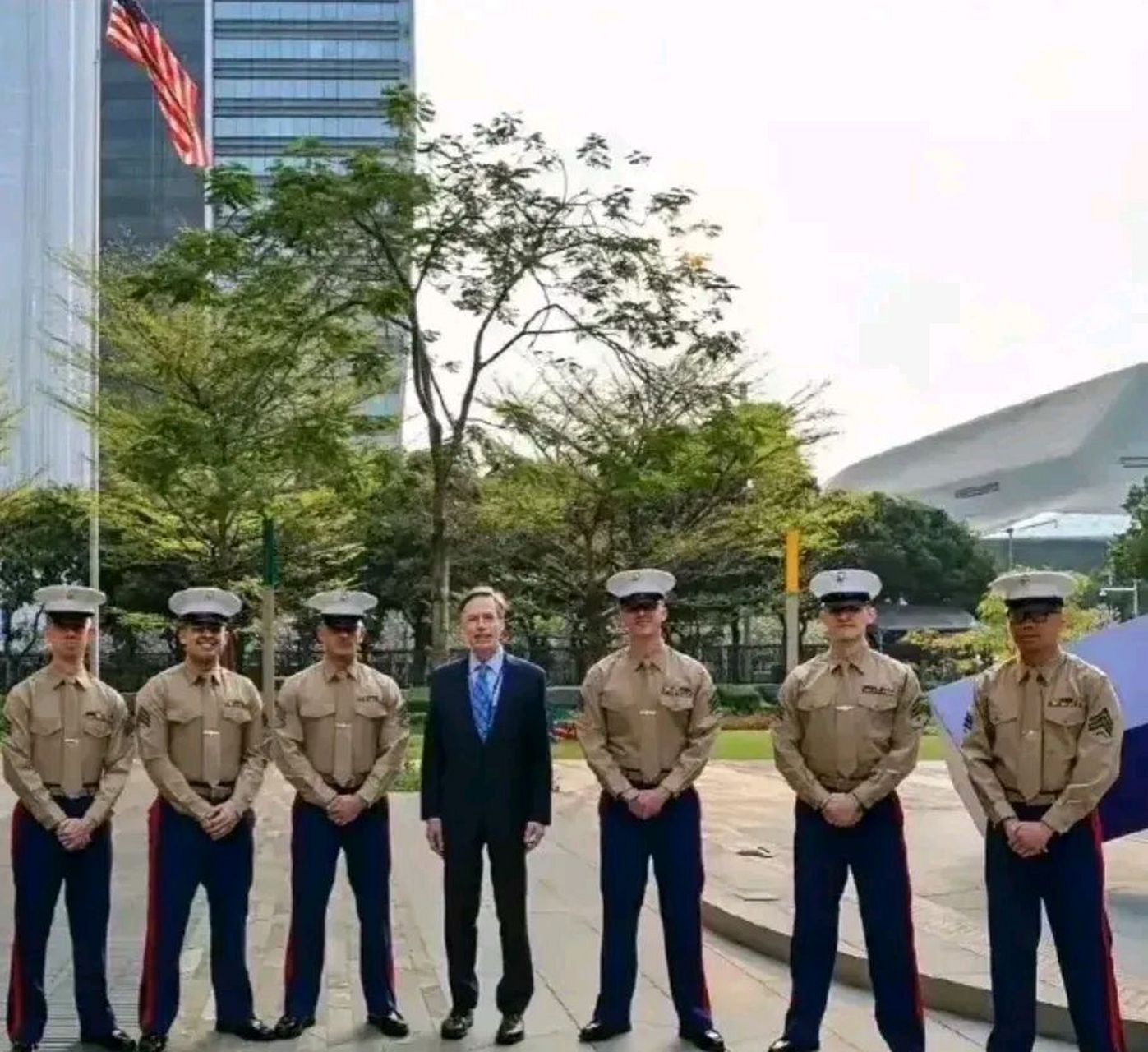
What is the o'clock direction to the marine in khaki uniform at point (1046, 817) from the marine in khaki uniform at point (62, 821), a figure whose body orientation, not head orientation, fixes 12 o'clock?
the marine in khaki uniform at point (1046, 817) is roughly at 10 o'clock from the marine in khaki uniform at point (62, 821).

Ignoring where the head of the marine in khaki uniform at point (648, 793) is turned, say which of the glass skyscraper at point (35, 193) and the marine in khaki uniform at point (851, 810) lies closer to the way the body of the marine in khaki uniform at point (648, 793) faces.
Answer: the marine in khaki uniform

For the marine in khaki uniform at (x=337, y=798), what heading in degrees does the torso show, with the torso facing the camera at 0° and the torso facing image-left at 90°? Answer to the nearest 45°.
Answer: approximately 0°

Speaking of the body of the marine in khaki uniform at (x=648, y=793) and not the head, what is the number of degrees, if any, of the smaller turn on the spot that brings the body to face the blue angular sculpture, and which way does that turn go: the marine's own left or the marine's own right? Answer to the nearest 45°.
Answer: approximately 135° to the marine's own left

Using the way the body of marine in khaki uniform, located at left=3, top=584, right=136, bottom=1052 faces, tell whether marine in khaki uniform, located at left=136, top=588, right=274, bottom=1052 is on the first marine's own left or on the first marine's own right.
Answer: on the first marine's own left

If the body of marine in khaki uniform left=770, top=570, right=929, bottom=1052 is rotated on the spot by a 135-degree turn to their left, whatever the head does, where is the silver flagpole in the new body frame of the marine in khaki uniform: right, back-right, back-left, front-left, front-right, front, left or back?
left
